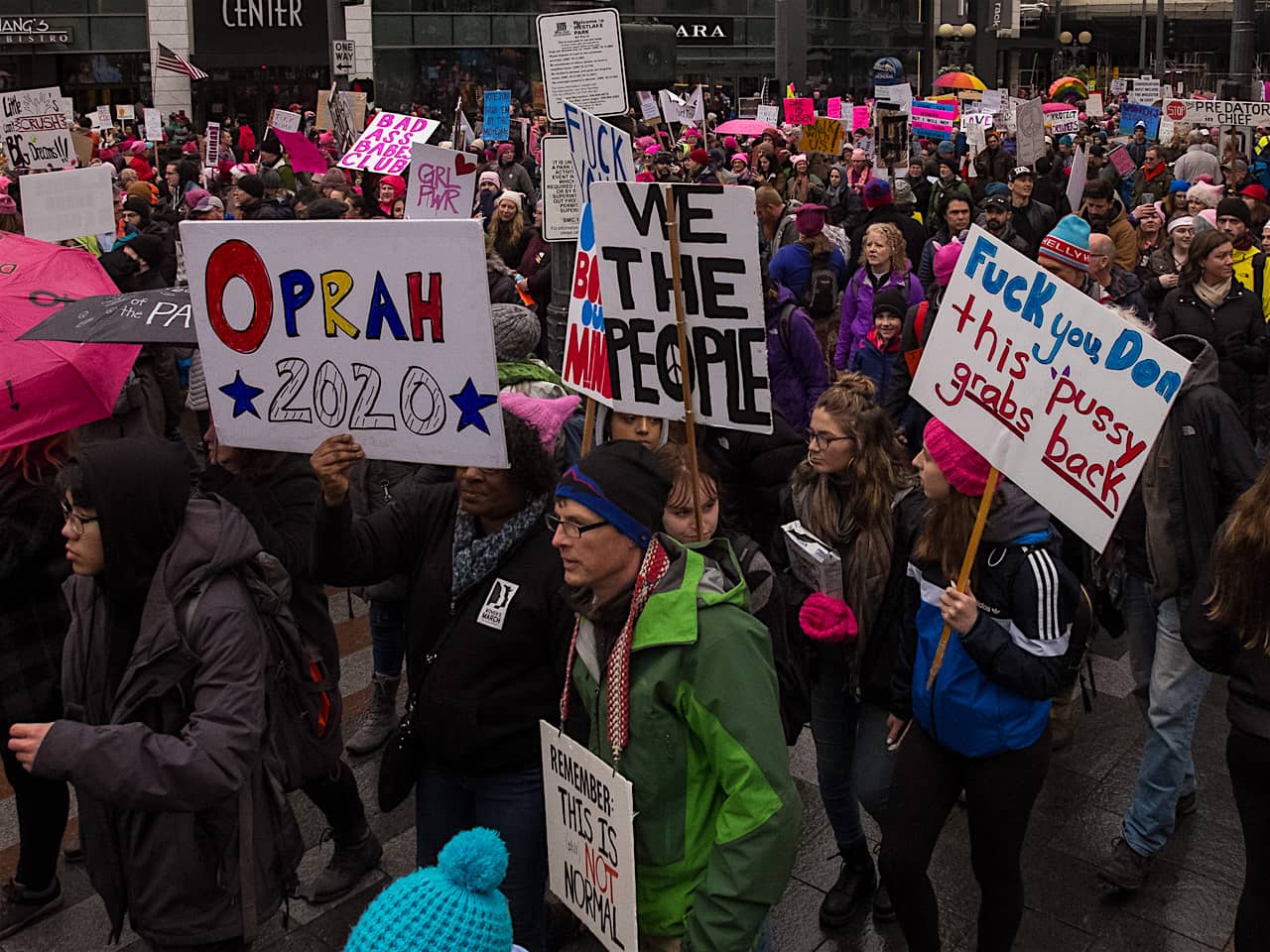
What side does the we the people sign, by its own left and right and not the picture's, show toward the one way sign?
back

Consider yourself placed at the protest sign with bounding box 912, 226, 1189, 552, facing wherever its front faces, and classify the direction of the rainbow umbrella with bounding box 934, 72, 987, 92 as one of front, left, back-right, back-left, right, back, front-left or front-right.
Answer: back

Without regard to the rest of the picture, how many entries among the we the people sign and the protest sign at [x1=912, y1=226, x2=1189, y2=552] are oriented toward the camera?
2

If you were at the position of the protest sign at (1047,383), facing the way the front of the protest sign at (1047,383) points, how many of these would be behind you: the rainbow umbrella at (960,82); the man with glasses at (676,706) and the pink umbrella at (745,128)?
2

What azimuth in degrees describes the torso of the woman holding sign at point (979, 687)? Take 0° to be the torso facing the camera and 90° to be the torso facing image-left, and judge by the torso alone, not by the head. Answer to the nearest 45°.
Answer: approximately 45°

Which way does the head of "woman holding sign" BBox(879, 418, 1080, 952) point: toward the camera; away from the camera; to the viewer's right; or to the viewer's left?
to the viewer's left

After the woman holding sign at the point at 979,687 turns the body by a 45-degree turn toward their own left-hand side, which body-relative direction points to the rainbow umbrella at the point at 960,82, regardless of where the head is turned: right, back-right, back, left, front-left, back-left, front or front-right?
back

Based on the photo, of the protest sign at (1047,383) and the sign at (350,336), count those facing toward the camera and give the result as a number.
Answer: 2

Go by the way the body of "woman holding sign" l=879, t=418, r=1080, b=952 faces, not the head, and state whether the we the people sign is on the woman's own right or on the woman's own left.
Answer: on the woman's own right

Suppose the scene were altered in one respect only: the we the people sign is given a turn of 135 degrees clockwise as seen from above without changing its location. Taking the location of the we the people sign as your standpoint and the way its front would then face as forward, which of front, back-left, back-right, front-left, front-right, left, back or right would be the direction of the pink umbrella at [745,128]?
front-right
